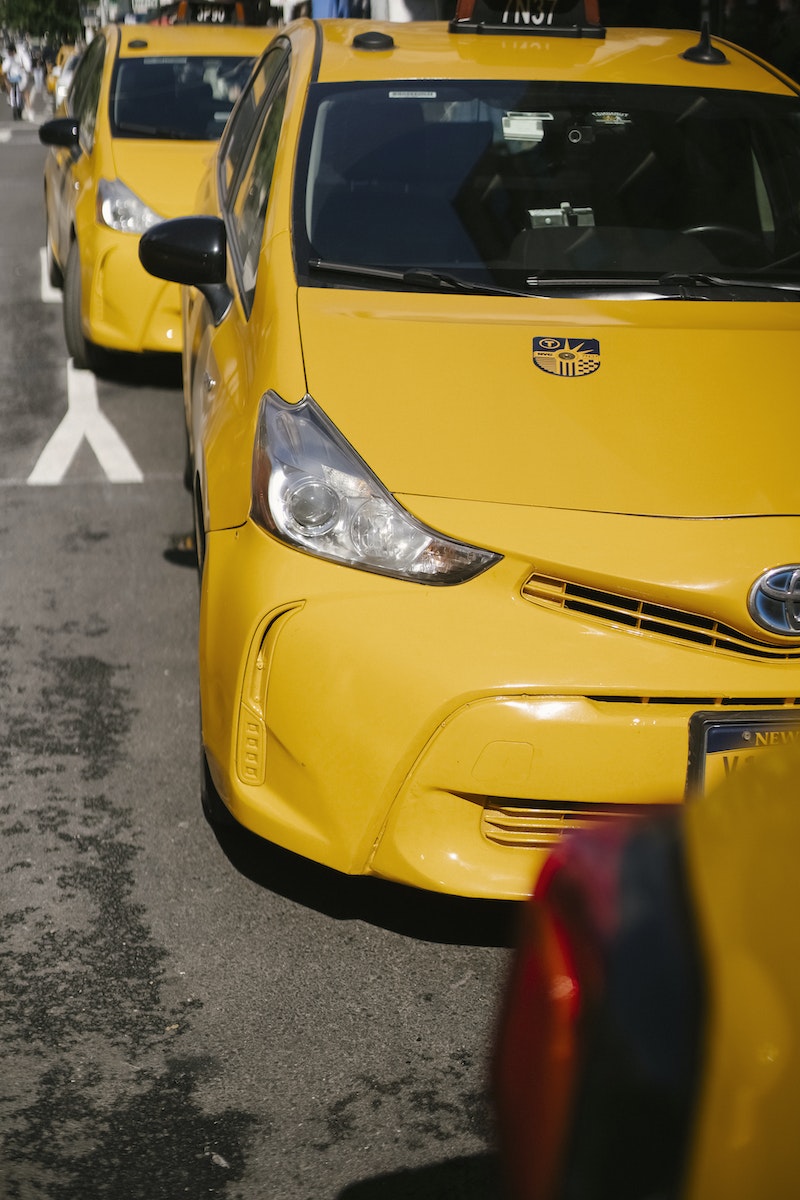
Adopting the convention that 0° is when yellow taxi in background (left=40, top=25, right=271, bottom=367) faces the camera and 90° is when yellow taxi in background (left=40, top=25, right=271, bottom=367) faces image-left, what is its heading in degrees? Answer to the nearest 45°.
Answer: approximately 0°

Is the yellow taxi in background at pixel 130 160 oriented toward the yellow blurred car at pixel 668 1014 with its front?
yes
